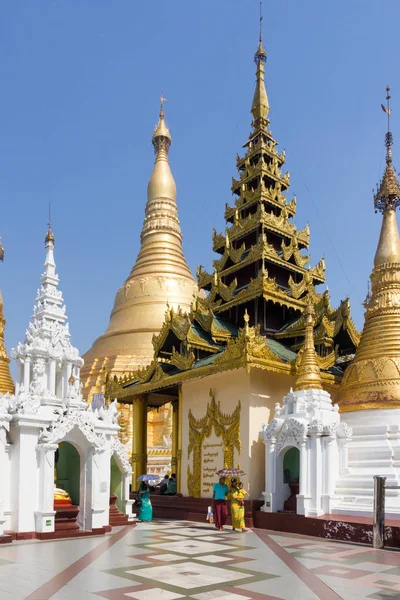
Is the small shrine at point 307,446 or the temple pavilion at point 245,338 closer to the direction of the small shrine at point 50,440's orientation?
the small shrine

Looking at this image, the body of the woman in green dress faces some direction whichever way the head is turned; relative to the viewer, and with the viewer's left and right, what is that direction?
facing away from the viewer

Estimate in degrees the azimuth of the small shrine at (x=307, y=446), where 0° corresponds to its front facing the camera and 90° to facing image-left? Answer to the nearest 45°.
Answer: approximately 45°

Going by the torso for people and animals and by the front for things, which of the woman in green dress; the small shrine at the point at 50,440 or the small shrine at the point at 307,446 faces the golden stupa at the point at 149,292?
the woman in green dress

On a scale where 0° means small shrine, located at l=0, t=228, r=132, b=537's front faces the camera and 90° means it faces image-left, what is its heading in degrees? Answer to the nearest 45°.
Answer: approximately 315°

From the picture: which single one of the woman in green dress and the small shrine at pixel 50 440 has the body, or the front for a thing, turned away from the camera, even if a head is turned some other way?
the woman in green dress
